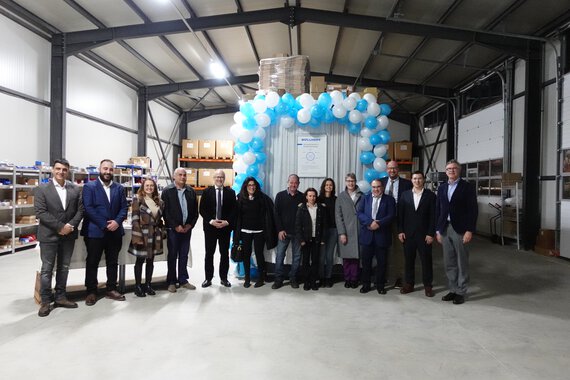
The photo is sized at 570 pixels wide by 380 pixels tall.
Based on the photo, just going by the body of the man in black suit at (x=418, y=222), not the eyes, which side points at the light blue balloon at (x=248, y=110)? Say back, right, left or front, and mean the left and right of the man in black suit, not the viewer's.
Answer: right

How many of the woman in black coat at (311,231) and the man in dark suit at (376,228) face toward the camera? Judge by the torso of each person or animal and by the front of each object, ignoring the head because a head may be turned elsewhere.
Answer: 2

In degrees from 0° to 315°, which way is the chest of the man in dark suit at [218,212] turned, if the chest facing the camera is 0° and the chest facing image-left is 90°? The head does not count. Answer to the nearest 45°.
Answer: approximately 0°

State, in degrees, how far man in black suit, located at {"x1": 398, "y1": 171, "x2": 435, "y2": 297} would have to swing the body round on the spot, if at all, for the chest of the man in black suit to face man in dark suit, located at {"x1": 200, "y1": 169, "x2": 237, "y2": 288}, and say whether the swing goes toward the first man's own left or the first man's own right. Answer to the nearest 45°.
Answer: approximately 90° to the first man's own right

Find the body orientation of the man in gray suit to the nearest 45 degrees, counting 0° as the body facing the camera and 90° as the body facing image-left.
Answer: approximately 315°

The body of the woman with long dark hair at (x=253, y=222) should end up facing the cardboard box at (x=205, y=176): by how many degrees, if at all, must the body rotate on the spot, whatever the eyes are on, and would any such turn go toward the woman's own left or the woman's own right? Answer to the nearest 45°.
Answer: approximately 180°

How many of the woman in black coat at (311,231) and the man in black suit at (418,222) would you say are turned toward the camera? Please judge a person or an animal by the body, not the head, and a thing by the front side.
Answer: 2

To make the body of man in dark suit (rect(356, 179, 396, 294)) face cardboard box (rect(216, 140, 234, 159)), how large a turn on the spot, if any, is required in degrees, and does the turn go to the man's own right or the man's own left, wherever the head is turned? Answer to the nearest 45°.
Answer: approximately 135° to the man's own right
